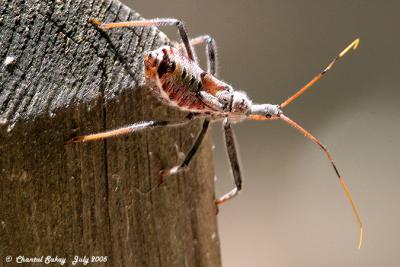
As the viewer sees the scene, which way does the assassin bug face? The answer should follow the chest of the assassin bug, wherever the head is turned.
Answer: to the viewer's right
